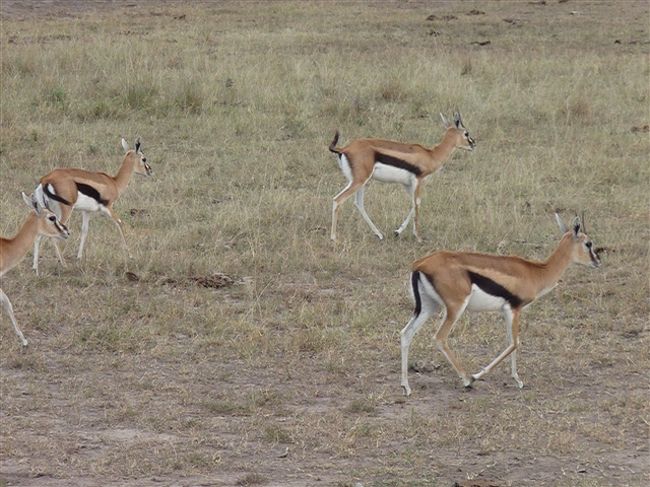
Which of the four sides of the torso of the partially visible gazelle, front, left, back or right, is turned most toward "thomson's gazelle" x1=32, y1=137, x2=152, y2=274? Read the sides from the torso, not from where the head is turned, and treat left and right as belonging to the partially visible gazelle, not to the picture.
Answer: left

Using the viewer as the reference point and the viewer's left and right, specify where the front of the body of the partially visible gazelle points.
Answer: facing to the right of the viewer
